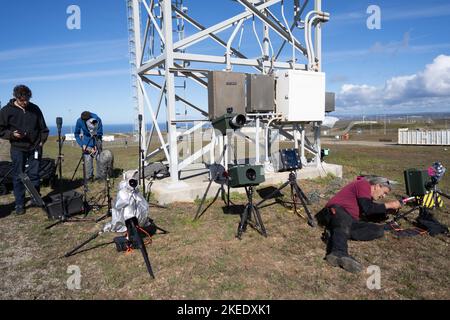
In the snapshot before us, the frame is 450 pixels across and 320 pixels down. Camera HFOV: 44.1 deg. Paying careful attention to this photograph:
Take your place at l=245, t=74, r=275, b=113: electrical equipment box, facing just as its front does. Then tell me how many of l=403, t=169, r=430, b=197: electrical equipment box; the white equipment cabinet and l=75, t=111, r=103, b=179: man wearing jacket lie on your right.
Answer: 1

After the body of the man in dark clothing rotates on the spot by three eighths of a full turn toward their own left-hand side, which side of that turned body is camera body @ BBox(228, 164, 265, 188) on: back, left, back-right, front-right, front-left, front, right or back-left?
right

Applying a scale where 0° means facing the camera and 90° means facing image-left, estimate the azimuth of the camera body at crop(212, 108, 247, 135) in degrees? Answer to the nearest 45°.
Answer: approximately 315°

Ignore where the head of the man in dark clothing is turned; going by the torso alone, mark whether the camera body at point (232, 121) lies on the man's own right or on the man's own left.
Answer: on the man's own left

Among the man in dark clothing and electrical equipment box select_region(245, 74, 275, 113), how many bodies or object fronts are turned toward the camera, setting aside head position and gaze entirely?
2

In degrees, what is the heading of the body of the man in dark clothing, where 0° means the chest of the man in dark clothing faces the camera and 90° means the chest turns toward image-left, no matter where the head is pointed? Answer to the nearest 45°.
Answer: approximately 0°

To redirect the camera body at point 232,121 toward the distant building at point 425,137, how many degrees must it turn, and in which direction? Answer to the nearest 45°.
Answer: approximately 90° to its left

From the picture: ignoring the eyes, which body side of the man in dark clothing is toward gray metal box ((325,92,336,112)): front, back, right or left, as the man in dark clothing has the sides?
left

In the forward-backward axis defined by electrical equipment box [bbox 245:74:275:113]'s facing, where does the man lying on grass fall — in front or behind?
in front

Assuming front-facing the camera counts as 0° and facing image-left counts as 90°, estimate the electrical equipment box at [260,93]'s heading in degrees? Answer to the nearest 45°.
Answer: approximately 0°
